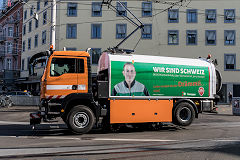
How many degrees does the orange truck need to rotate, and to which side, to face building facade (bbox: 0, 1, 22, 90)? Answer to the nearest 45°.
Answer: approximately 45° to its right

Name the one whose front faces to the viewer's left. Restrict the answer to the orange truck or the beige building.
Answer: the orange truck

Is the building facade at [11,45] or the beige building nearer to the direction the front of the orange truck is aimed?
the building facade

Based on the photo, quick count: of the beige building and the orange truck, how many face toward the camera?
1

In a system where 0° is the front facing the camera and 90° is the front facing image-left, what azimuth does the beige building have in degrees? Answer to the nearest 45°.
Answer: approximately 0°

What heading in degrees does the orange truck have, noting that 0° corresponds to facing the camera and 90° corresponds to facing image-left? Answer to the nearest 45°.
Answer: approximately 90°

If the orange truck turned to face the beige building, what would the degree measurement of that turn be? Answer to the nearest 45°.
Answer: approximately 90° to its right

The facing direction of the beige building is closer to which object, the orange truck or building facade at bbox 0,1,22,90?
the orange truck

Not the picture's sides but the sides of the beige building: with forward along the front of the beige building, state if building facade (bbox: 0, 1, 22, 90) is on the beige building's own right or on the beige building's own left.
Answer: on the beige building's own right

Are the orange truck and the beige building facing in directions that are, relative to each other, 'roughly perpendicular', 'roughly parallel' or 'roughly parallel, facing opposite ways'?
roughly perpendicular

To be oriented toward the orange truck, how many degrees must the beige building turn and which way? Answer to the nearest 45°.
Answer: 0° — it already faces it
